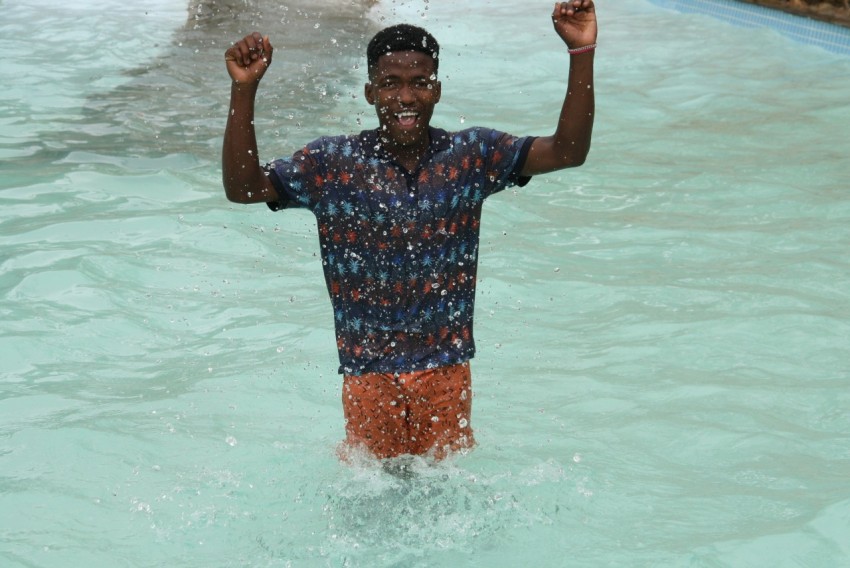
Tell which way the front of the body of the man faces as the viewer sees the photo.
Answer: toward the camera

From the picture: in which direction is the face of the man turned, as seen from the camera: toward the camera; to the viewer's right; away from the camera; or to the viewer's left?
toward the camera
